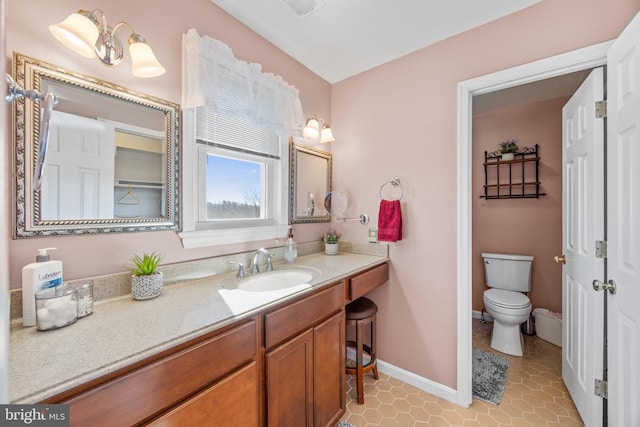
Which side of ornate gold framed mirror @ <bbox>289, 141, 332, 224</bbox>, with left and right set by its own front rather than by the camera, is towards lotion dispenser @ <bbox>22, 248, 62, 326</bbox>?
right

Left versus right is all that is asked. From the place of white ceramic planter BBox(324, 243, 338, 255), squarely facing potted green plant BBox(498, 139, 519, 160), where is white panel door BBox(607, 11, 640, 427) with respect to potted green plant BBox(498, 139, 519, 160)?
right

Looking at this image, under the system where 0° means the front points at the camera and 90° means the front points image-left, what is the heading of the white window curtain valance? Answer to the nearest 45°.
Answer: approximately 315°

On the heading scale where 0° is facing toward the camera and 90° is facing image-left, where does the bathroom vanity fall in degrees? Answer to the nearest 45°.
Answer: approximately 315°

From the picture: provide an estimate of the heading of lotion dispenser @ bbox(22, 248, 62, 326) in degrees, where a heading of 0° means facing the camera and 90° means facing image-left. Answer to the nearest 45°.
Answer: approximately 315°

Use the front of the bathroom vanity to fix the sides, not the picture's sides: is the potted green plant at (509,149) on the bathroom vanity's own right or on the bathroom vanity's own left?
on the bathroom vanity's own left

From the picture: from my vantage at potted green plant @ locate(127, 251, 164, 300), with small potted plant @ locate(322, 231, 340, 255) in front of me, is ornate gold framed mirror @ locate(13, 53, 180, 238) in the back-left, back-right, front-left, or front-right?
back-left
